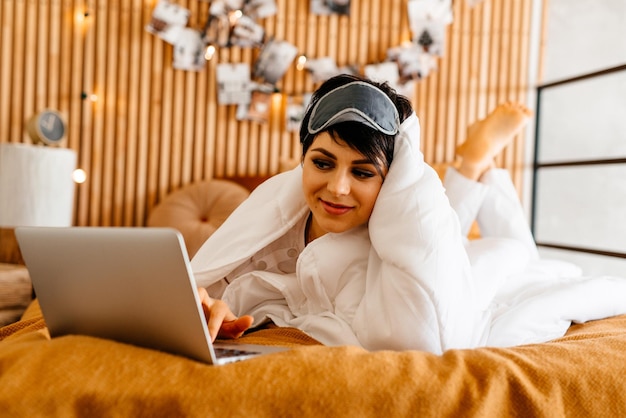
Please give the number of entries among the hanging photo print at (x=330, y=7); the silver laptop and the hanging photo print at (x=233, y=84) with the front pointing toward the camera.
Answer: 2

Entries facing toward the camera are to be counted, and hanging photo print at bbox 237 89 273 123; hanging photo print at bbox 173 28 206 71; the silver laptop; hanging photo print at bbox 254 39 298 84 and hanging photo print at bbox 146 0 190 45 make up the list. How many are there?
4

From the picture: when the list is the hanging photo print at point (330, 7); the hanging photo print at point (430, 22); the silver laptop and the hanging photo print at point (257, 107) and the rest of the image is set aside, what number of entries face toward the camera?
3

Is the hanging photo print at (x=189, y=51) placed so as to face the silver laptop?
yes

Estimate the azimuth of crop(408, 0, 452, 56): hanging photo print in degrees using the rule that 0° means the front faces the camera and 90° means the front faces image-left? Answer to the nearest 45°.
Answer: approximately 0°

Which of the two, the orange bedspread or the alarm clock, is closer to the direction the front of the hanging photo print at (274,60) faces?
the orange bedspread

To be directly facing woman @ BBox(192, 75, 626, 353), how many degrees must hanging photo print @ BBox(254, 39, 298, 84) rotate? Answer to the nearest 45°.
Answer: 0° — it already faces them

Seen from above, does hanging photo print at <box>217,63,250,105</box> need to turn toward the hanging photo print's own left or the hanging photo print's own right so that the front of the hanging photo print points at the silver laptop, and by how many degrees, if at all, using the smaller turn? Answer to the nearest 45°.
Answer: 0° — it already faces it
